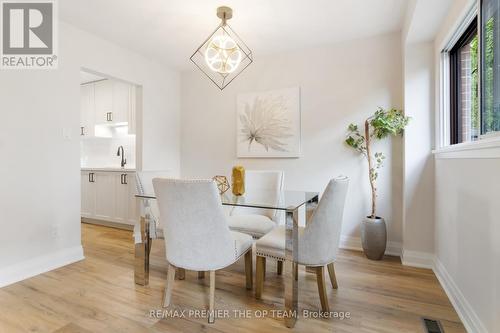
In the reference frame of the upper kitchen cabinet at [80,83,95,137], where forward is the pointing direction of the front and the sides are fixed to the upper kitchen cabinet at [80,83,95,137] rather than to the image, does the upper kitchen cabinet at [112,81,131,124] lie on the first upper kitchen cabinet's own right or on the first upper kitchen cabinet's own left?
on the first upper kitchen cabinet's own left

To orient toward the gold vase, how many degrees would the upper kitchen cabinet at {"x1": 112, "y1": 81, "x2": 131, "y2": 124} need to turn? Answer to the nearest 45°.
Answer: approximately 45° to its left

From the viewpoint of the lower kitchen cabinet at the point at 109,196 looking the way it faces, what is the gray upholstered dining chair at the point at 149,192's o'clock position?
The gray upholstered dining chair is roughly at 10 o'clock from the lower kitchen cabinet.

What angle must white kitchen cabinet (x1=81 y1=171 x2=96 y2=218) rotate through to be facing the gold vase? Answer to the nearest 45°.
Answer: approximately 45° to its left

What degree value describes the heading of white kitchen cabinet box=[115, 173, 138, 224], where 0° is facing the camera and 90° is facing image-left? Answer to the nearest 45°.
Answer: approximately 45°

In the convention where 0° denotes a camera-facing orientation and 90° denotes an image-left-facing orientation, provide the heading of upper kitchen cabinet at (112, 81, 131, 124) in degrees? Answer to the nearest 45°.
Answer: approximately 45°

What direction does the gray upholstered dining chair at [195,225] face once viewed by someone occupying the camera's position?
facing away from the viewer and to the right of the viewer

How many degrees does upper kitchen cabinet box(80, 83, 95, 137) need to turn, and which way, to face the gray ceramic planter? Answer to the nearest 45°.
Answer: approximately 90° to its left

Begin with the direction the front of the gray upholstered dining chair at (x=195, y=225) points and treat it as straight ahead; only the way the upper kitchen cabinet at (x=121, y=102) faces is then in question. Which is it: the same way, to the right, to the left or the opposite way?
the opposite way

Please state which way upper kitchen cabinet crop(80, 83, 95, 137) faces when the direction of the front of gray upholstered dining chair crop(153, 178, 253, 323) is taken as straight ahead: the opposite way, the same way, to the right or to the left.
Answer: the opposite way

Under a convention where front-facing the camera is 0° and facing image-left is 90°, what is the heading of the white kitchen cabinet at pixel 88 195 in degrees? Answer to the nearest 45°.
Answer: approximately 45°

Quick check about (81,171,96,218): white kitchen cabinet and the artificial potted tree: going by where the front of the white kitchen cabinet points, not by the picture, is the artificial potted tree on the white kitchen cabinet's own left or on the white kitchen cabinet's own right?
on the white kitchen cabinet's own left
